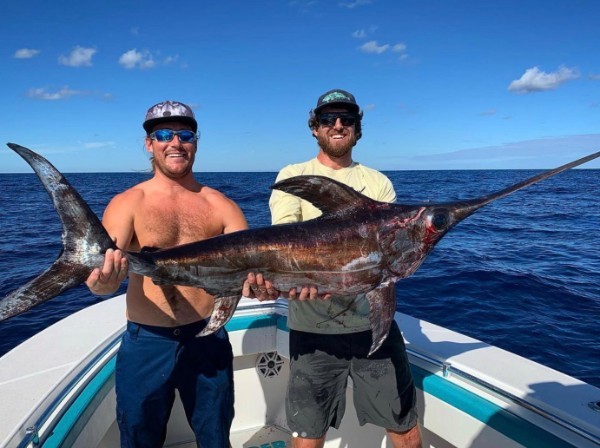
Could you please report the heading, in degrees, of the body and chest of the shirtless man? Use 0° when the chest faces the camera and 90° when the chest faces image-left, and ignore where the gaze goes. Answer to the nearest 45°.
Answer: approximately 0°
